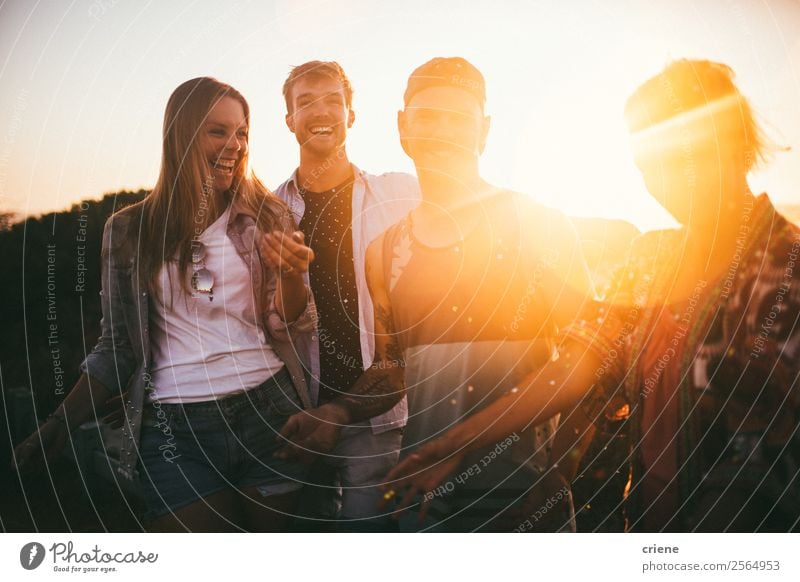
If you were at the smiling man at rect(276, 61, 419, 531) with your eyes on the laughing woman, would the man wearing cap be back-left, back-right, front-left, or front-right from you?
back-left

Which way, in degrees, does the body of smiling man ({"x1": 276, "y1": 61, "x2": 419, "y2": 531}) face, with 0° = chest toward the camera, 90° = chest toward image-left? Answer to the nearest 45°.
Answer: approximately 0°
